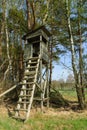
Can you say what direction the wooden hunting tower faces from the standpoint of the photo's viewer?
facing the viewer and to the left of the viewer
